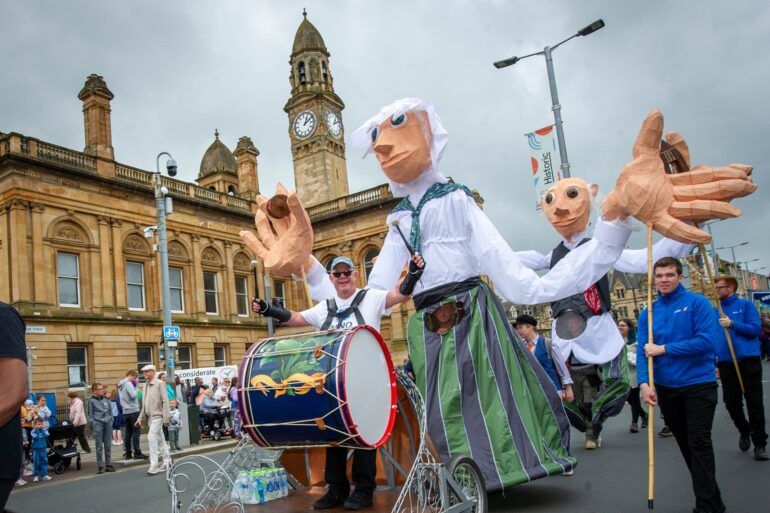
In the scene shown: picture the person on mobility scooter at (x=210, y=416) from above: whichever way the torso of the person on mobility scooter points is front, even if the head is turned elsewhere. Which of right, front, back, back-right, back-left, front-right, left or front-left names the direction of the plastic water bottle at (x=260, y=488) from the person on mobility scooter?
front-right

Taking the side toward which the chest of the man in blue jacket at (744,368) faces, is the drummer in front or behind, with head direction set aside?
in front

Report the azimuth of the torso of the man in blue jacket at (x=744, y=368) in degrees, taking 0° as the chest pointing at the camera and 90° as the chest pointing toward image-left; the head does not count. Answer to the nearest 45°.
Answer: approximately 45°

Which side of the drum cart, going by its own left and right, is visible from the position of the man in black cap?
back

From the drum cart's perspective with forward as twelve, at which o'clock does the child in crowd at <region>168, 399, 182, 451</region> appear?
The child in crowd is roughly at 4 o'clock from the drum cart.

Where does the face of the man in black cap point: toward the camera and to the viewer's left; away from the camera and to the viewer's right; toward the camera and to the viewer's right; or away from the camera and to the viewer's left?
toward the camera and to the viewer's left

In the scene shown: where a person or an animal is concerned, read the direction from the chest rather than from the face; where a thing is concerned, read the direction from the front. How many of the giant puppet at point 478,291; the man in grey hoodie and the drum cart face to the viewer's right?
1

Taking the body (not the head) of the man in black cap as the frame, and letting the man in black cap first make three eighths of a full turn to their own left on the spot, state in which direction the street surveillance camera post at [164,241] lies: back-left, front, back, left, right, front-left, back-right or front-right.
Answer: back-left

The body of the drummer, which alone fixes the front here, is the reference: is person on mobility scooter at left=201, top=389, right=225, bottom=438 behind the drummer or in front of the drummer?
behind

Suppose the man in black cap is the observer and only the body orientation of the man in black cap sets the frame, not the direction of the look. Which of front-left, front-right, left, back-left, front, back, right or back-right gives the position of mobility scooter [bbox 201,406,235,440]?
right

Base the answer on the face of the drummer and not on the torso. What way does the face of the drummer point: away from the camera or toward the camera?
toward the camera

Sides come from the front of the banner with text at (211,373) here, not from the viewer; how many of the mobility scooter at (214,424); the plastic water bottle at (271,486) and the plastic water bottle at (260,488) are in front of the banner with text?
3
